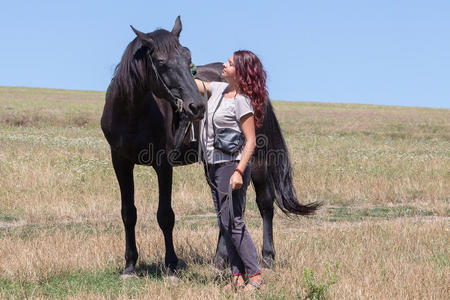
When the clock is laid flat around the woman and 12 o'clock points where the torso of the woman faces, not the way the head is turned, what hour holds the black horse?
The black horse is roughly at 3 o'clock from the woman.

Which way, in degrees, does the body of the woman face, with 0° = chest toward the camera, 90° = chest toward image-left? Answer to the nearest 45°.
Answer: approximately 45°

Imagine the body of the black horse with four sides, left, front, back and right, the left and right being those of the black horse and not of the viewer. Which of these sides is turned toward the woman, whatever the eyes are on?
left

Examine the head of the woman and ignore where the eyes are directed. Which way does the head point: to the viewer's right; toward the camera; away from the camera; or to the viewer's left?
to the viewer's left

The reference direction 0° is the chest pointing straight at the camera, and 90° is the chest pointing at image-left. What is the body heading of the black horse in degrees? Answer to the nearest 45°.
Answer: approximately 45°
